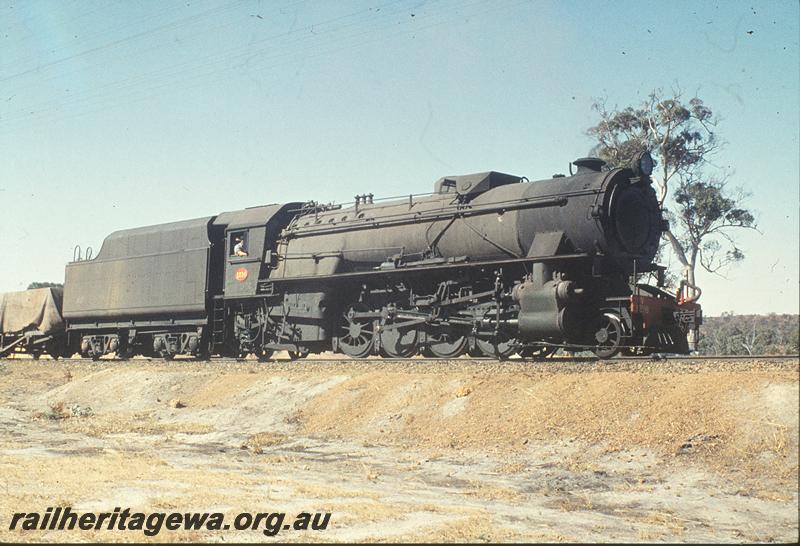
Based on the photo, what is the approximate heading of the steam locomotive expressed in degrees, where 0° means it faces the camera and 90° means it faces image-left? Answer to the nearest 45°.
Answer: approximately 315°
